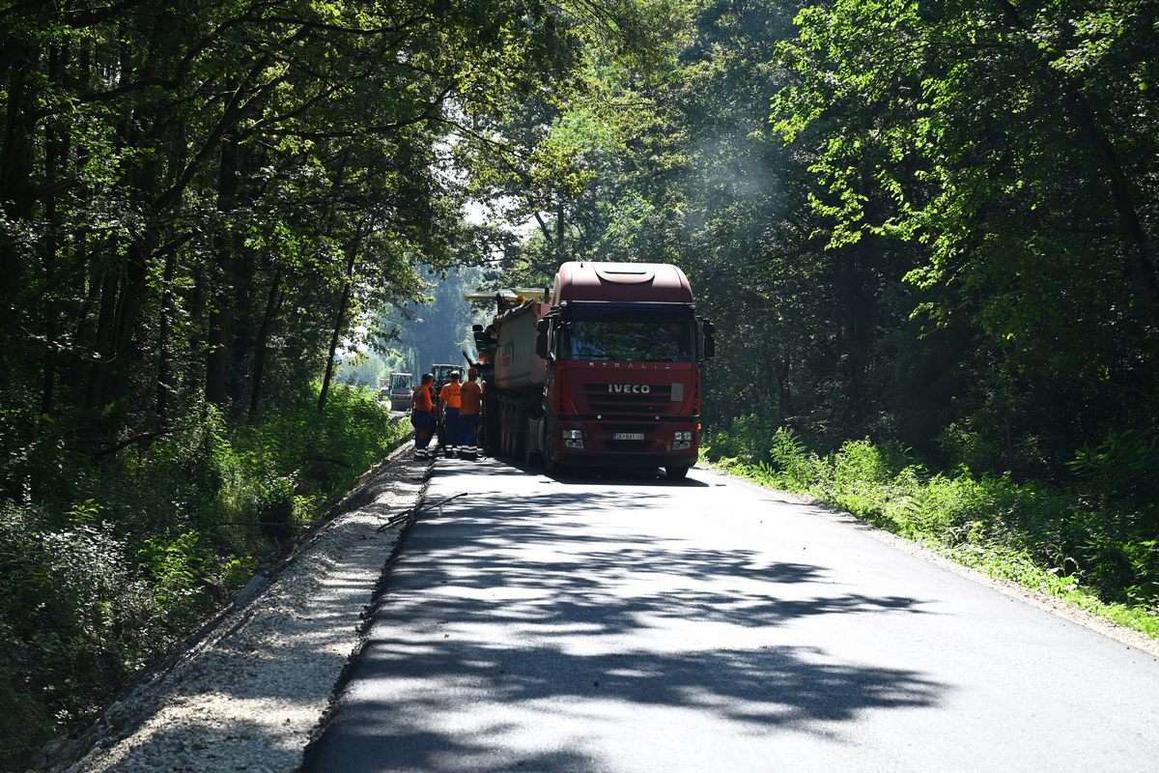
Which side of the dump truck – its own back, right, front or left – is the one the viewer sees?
front

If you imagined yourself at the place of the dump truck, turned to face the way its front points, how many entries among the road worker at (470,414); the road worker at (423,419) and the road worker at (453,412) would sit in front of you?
0

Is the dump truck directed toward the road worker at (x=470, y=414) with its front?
no

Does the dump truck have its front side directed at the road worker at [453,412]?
no

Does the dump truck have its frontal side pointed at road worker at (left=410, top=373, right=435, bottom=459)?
no
